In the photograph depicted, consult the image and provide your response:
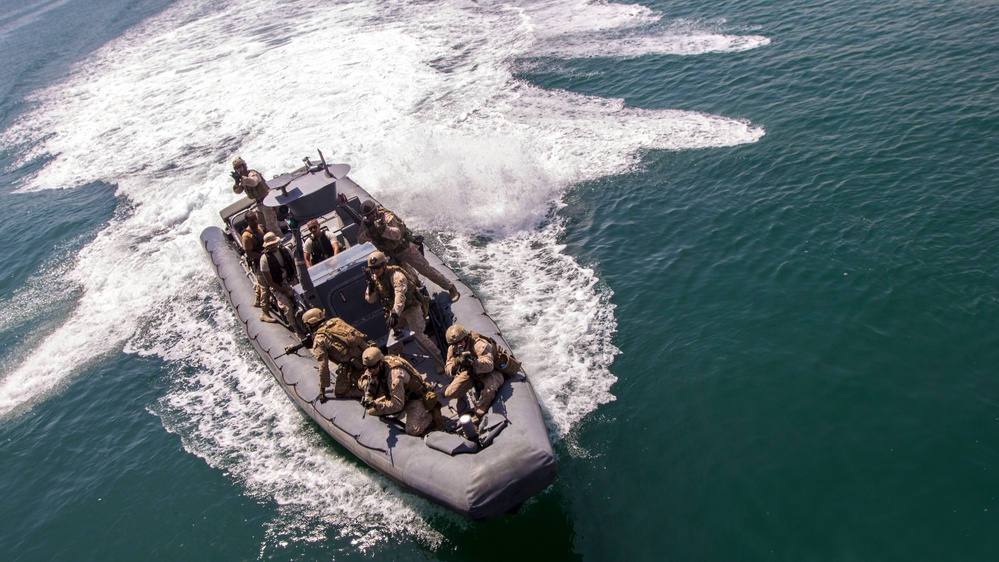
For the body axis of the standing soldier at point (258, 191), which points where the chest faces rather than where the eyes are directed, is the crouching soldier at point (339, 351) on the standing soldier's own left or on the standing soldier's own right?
on the standing soldier's own left

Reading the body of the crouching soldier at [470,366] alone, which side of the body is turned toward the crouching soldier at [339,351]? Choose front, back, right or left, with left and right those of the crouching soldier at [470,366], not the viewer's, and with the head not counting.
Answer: right

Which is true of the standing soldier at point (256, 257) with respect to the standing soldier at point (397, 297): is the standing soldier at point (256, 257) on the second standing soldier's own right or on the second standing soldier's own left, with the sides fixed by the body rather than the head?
on the second standing soldier's own right
